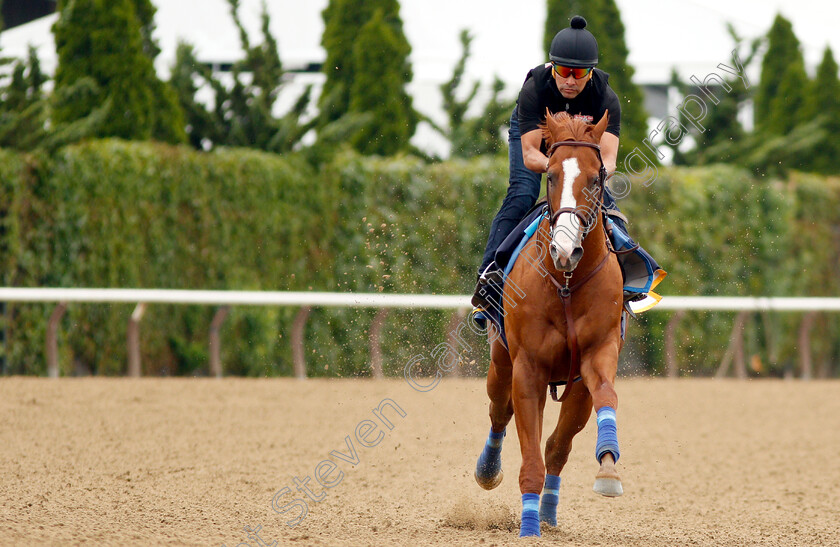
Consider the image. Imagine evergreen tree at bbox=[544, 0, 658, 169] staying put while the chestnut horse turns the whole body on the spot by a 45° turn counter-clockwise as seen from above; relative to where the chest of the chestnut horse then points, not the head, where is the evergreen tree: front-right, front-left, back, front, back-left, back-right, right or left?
back-left

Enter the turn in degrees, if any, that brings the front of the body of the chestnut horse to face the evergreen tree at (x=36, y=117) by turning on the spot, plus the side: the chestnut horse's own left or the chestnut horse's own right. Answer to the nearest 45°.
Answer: approximately 135° to the chestnut horse's own right

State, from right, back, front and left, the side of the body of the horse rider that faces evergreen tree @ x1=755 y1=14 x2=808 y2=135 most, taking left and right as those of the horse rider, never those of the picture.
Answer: back

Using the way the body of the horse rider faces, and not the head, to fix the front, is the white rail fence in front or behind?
behind

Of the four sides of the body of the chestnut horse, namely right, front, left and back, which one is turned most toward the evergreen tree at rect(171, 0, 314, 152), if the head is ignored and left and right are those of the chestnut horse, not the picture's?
back

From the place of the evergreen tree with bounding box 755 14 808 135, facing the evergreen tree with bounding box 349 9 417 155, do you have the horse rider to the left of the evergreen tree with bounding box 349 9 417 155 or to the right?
left

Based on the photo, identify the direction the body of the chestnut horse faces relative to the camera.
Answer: toward the camera

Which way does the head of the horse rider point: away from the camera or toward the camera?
toward the camera

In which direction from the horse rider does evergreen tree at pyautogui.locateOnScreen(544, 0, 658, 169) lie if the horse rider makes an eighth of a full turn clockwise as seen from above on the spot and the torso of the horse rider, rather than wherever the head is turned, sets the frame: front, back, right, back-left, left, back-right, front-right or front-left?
back-right
